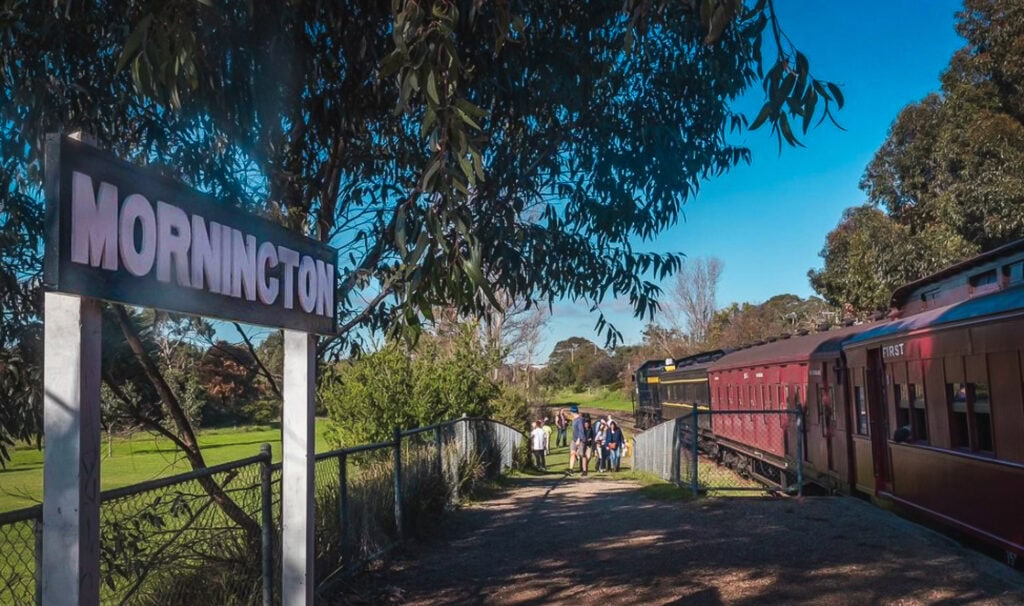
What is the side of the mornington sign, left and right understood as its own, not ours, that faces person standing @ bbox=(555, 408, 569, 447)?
left

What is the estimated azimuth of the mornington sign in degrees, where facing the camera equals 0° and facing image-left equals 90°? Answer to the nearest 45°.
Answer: approximately 315°

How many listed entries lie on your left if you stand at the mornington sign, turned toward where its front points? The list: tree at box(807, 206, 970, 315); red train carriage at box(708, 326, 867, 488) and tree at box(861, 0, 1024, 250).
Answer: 3

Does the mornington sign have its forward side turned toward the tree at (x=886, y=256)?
no

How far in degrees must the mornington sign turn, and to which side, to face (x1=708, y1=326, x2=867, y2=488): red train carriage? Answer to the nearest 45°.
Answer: approximately 90° to its left

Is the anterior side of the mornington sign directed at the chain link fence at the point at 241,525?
no

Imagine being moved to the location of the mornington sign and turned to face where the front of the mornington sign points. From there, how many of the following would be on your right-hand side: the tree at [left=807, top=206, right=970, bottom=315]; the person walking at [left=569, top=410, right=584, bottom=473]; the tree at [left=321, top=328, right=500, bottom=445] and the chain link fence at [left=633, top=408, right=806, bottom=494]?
0

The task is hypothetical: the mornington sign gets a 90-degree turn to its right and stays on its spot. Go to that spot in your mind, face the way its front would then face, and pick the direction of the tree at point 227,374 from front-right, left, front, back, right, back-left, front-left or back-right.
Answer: back-right

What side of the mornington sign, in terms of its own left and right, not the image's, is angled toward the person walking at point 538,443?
left

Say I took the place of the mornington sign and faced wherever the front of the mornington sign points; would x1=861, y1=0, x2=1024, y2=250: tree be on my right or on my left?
on my left

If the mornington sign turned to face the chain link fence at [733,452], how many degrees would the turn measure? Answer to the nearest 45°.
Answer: approximately 90° to its left

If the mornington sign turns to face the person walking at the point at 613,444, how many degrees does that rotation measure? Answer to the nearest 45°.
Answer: approximately 90° to its left

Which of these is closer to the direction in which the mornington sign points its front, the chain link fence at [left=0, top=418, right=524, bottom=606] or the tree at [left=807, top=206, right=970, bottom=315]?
the tree

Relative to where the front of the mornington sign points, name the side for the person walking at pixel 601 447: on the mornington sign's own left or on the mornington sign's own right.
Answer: on the mornington sign's own left

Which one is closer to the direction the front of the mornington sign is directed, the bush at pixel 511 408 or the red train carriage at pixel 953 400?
the red train carriage

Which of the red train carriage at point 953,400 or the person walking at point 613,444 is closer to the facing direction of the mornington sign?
the red train carriage
